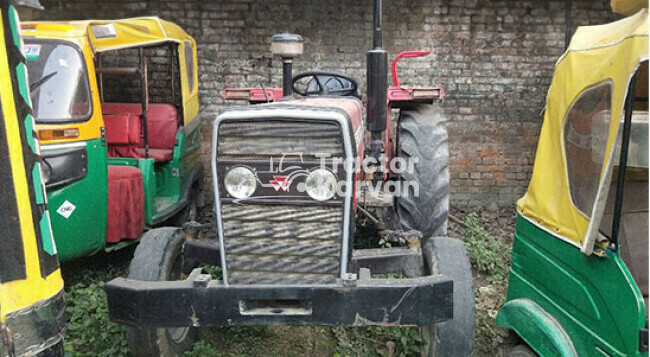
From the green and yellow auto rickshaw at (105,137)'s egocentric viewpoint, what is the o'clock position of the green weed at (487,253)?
The green weed is roughly at 8 o'clock from the green and yellow auto rickshaw.

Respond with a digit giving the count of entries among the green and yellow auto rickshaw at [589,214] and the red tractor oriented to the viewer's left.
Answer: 0

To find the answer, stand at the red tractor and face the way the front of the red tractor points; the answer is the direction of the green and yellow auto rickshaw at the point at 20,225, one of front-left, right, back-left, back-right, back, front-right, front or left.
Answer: front-right

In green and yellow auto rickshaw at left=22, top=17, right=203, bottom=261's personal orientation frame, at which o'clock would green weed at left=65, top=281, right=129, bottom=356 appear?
The green weed is roughly at 11 o'clock from the green and yellow auto rickshaw.

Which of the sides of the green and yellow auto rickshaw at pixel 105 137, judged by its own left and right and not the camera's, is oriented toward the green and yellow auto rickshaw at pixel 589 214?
left

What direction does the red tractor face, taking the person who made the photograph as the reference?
facing the viewer

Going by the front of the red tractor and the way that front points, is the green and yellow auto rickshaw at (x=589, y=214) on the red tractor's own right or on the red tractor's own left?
on the red tractor's own left

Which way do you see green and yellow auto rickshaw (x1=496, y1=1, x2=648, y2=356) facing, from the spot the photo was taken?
facing the viewer and to the right of the viewer

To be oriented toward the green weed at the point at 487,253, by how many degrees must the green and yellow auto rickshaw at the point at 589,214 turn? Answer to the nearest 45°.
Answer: approximately 135° to its left

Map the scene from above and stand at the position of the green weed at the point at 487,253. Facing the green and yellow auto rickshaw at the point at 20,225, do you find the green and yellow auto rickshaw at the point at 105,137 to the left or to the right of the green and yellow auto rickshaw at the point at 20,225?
right

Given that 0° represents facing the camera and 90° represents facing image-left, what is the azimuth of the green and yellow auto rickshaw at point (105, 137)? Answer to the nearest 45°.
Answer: approximately 45°
